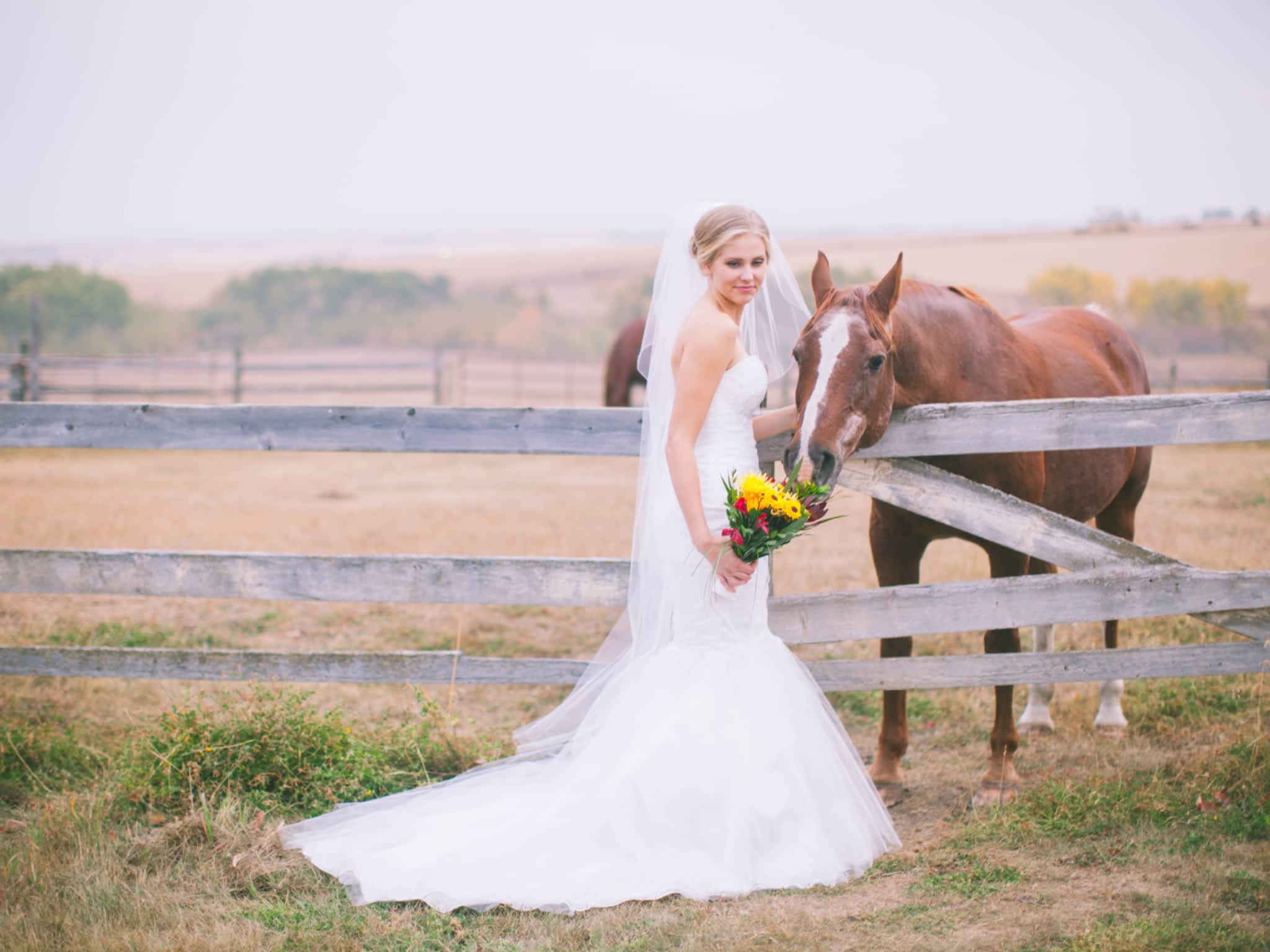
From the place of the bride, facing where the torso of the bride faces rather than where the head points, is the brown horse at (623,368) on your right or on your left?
on your left

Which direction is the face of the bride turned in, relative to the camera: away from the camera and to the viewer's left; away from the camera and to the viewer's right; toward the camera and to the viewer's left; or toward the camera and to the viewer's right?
toward the camera and to the viewer's right

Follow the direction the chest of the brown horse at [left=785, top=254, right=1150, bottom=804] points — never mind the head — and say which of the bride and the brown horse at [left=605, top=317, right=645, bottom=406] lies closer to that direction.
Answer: the bride

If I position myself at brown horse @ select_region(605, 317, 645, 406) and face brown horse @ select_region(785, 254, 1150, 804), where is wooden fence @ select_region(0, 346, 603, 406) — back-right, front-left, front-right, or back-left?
back-right

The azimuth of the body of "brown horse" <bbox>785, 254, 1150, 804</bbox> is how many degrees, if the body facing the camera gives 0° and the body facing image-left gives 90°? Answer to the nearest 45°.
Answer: approximately 45°

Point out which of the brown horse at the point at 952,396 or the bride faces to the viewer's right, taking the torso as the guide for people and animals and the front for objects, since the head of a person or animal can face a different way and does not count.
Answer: the bride

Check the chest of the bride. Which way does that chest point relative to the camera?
to the viewer's right

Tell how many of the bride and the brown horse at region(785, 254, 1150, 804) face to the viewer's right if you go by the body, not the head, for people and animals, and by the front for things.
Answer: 1

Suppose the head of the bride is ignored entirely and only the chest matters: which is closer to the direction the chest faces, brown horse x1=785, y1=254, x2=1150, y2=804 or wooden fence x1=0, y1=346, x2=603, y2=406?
the brown horse

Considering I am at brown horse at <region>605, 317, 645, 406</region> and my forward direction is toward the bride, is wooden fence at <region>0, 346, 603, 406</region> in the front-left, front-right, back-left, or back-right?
back-right

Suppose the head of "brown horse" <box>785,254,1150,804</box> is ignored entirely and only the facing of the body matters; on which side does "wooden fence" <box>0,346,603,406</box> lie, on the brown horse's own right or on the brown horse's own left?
on the brown horse's own right
